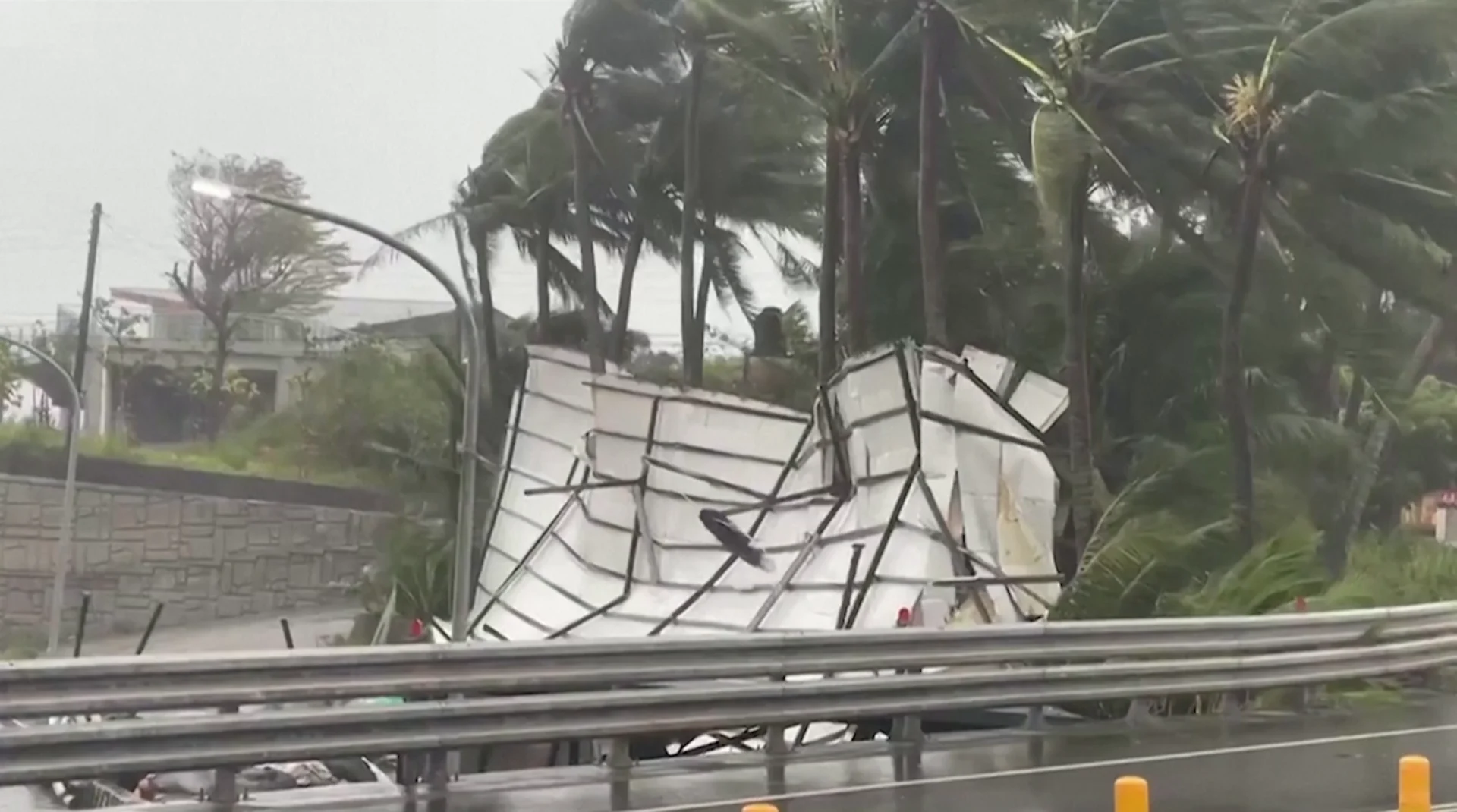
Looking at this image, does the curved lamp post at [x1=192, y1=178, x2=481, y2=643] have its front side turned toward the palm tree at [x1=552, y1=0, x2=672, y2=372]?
no

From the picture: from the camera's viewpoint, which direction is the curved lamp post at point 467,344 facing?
to the viewer's left

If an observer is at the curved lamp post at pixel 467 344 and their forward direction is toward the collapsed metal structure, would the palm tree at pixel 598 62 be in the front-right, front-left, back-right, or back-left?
front-left

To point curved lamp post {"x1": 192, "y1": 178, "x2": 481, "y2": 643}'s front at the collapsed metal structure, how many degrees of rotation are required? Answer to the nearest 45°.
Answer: approximately 135° to its right

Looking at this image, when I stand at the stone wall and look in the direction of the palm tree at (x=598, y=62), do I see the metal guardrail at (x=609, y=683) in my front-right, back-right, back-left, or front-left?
front-right

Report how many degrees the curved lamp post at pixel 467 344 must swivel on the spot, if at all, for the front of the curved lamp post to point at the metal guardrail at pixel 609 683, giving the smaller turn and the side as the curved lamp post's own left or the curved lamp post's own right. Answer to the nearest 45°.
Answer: approximately 90° to the curved lamp post's own left

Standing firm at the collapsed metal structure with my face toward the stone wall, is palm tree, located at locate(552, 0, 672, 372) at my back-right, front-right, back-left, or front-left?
front-right
